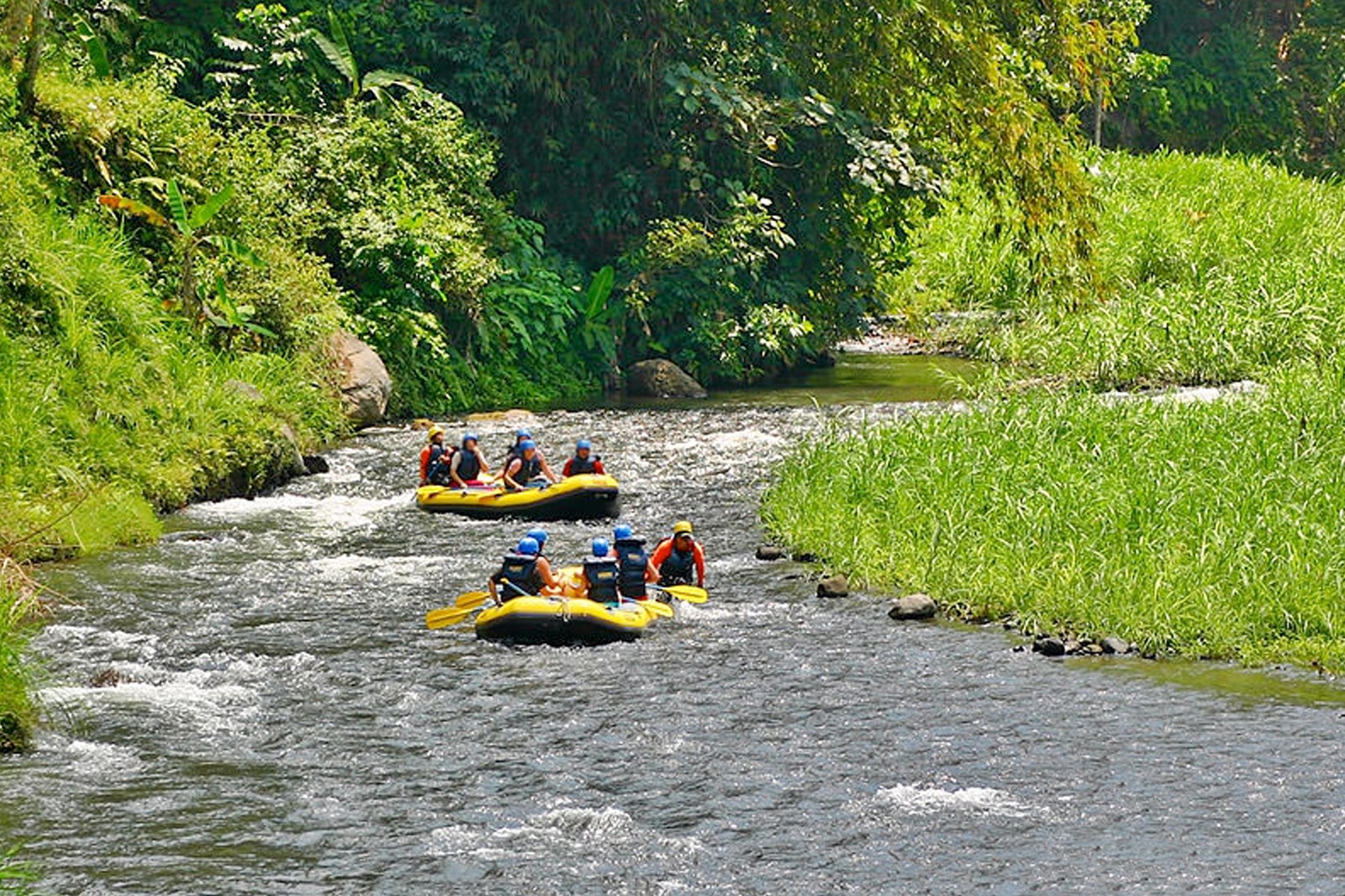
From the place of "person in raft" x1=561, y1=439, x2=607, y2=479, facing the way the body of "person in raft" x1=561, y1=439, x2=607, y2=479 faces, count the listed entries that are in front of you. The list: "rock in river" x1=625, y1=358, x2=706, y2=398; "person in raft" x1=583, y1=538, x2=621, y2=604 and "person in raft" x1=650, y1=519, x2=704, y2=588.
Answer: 2

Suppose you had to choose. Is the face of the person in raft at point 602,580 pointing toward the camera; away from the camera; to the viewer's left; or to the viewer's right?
away from the camera

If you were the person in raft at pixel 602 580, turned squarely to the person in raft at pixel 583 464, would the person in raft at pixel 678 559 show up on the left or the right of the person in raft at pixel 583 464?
right

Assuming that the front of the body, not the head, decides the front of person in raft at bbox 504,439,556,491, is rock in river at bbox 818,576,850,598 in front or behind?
in front

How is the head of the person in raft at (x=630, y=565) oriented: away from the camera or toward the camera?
away from the camera

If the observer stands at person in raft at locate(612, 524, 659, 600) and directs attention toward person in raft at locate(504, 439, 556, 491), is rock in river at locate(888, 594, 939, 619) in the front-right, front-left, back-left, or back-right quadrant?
back-right

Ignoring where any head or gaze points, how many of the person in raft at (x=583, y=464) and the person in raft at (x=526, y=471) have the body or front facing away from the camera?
0

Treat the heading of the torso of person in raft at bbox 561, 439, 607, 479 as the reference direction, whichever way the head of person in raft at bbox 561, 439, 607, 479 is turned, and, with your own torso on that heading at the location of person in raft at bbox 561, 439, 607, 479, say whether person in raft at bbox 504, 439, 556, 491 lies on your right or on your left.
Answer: on your right

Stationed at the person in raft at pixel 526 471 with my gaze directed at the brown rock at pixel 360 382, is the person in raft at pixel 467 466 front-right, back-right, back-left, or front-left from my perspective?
front-left

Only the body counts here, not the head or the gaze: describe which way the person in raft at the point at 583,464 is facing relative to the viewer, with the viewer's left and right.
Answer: facing the viewer

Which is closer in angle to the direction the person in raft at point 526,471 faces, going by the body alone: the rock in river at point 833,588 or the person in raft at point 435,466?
the rock in river

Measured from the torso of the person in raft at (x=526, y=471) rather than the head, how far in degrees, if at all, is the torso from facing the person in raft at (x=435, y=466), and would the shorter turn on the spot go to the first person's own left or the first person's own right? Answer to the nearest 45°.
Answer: approximately 135° to the first person's own right

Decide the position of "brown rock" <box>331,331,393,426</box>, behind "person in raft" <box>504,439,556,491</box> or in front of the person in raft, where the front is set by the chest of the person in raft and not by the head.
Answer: behind

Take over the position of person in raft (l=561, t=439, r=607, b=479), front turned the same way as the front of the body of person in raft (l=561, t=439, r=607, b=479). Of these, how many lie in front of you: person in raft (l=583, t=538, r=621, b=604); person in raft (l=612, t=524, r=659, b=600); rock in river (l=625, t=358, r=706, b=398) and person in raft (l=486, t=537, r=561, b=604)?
3

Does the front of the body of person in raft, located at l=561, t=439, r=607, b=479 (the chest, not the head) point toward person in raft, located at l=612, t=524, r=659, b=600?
yes

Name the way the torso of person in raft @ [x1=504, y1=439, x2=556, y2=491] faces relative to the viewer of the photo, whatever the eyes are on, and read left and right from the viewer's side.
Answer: facing the viewer and to the right of the viewer

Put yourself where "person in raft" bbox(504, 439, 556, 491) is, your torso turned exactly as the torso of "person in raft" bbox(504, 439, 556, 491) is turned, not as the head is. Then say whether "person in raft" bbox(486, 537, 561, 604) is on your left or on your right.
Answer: on your right
